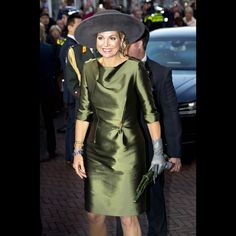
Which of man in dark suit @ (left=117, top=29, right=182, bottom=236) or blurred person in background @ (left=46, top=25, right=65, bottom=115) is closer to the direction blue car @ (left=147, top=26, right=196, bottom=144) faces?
the man in dark suit

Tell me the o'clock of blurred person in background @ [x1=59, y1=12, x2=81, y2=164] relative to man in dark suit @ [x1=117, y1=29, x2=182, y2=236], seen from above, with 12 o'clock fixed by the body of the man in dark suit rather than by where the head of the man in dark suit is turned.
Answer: The blurred person in background is roughly at 4 o'clock from the man in dark suit.

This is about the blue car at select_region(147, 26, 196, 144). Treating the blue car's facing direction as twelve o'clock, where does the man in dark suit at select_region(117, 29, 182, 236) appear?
The man in dark suit is roughly at 12 o'clock from the blue car.

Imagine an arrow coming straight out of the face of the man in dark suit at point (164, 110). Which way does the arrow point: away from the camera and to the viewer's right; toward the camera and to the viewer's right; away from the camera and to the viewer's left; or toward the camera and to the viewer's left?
toward the camera and to the viewer's left

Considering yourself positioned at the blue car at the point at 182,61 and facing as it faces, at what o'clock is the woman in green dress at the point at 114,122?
The woman in green dress is roughly at 12 o'clock from the blue car.

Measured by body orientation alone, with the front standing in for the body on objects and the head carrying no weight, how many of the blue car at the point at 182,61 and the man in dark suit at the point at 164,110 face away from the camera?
0

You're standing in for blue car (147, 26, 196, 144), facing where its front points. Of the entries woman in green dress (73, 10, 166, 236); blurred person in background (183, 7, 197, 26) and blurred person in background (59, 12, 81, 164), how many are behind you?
1

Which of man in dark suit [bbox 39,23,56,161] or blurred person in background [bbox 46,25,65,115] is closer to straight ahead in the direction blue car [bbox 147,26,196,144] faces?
the man in dark suit

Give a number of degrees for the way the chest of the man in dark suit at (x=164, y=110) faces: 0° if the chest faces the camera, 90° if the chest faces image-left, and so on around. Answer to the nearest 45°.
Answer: approximately 45°

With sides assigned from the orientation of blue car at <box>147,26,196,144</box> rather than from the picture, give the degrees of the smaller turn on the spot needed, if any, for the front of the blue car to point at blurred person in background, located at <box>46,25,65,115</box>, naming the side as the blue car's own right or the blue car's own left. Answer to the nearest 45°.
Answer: approximately 135° to the blue car's own right

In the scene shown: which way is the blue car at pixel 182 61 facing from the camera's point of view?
toward the camera

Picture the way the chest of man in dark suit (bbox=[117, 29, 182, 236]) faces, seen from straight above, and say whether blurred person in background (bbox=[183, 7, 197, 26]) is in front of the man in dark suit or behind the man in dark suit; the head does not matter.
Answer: behind
